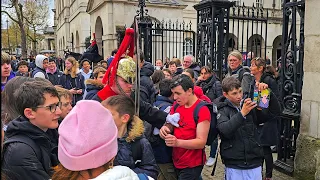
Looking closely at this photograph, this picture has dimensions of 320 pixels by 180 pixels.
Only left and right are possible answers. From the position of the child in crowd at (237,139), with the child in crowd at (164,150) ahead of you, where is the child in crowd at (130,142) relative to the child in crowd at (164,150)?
left

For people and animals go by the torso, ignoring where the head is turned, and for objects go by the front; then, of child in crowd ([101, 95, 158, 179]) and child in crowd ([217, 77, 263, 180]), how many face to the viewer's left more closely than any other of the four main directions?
1

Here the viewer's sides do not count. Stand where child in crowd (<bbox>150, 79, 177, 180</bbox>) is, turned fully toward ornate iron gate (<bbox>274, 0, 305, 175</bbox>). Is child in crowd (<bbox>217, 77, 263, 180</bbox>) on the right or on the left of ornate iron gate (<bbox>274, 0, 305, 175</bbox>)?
right

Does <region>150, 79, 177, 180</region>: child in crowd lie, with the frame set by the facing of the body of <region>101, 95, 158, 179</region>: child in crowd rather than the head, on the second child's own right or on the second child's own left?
on the second child's own right

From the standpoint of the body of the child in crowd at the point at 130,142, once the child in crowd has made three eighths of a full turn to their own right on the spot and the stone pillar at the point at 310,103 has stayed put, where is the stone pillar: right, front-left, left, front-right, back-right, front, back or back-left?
front
